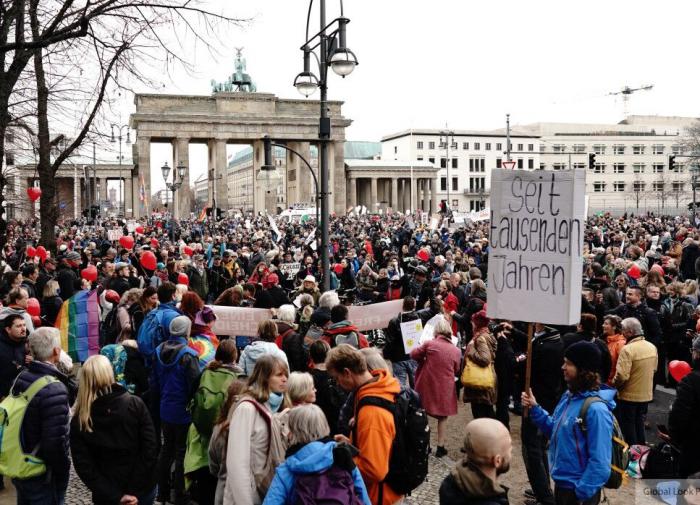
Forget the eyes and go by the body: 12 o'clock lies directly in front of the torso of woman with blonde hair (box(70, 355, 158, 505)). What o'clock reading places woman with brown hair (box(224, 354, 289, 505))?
woman with brown hair (box(224, 354, 289, 505)) is roughly at 4 o'clock from woman with blonde hair (box(70, 355, 158, 505)).

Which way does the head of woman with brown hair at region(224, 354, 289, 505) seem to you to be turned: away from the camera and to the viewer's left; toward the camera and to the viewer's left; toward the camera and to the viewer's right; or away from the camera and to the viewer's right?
toward the camera and to the viewer's right

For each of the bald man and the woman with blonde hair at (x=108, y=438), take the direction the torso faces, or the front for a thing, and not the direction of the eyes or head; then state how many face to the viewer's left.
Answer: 0

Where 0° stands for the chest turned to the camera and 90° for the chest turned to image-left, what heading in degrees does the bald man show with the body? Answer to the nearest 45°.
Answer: approximately 225°

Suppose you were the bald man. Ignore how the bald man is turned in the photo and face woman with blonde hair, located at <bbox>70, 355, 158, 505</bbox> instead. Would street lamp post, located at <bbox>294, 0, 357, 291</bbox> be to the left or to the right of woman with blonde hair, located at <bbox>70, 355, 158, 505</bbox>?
right

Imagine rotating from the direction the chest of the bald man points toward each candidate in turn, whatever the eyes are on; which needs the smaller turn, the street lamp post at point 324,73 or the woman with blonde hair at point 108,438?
the street lamp post

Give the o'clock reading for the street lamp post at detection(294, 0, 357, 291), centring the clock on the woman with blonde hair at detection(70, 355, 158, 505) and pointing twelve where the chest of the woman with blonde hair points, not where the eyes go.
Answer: The street lamp post is roughly at 1 o'clock from the woman with blonde hair.

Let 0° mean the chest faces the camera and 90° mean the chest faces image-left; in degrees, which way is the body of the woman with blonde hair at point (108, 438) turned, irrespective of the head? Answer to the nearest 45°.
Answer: approximately 180°

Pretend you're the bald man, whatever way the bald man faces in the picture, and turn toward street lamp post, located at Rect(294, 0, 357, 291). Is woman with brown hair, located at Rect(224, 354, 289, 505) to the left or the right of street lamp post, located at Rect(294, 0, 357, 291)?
left
